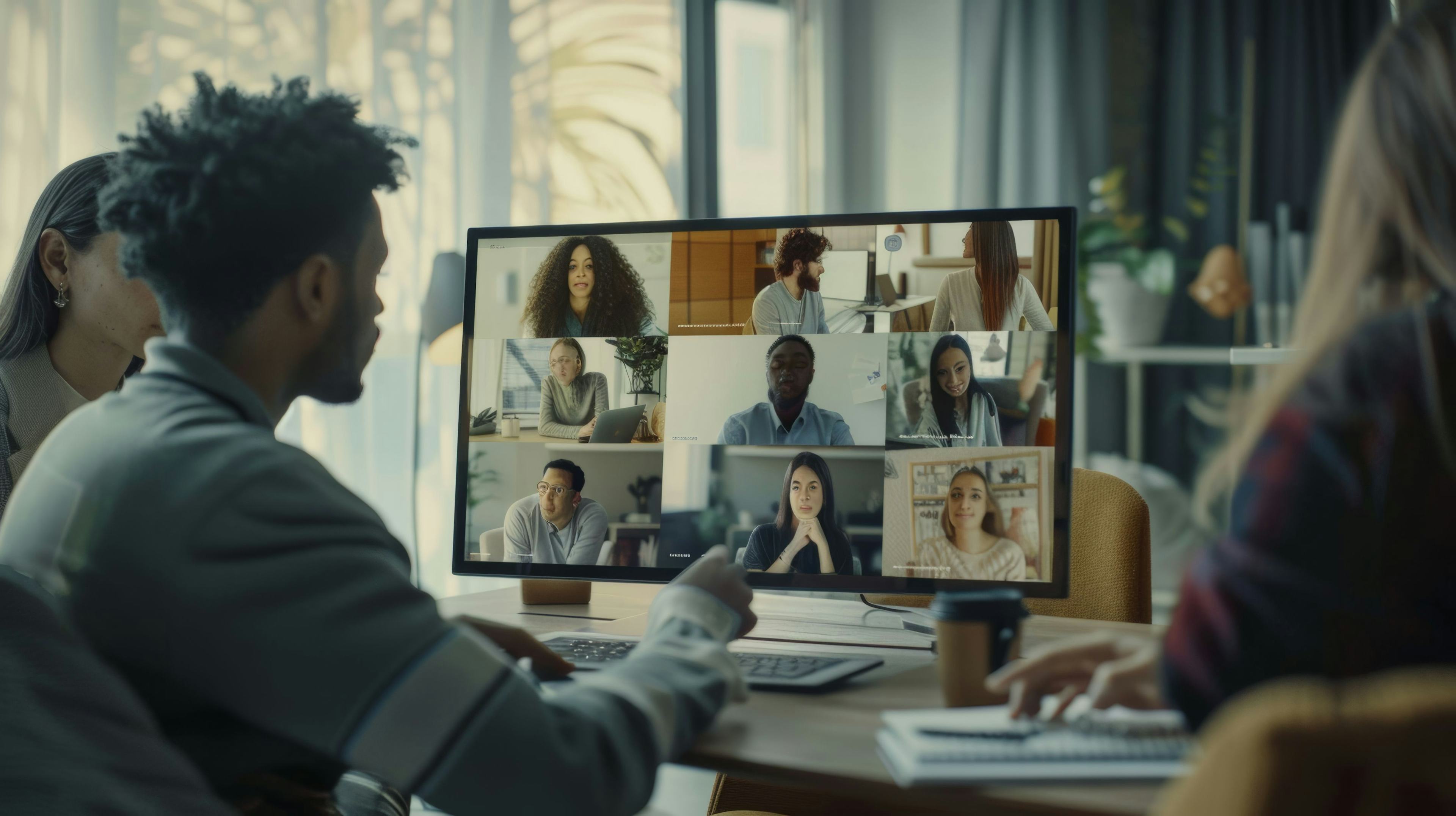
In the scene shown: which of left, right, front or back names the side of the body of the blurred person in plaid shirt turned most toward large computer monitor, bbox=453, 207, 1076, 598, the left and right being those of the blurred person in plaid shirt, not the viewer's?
front

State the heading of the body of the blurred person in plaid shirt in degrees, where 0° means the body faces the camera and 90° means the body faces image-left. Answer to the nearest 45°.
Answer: approximately 135°

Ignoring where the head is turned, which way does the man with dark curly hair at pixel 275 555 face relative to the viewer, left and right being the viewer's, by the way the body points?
facing away from the viewer and to the right of the viewer

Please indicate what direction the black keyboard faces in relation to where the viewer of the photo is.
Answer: facing the viewer

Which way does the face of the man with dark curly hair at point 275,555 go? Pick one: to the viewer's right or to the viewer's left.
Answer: to the viewer's right

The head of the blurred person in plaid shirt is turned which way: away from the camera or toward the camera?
away from the camera

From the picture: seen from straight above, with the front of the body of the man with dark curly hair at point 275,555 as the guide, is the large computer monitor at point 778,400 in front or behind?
in front

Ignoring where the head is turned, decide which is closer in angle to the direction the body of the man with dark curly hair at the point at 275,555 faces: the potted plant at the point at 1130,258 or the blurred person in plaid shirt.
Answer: the potted plant

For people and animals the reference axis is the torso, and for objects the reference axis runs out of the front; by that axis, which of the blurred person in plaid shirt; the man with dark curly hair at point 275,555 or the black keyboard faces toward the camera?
the black keyboard

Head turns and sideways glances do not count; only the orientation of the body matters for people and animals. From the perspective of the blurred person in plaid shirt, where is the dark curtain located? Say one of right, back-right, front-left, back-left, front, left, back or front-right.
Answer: front-right

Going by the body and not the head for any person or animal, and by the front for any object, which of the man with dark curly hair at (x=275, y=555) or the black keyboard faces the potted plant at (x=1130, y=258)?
the man with dark curly hair

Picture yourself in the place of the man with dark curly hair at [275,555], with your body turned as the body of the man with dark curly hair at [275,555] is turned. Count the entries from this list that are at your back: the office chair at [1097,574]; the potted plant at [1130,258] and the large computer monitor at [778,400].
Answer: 0

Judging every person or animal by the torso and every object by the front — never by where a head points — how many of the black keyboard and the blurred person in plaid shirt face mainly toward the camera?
1
